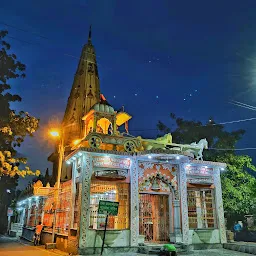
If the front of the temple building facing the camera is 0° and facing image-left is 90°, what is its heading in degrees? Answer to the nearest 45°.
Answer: approximately 315°

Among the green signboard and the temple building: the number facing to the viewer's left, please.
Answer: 0

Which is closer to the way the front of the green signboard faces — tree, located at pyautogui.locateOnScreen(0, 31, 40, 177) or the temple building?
the tree

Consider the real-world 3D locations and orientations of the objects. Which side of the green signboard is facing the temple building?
back

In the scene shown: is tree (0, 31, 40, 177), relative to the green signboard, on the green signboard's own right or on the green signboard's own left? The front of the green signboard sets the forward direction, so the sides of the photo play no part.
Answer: on the green signboard's own right

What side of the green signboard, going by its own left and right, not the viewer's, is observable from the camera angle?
front

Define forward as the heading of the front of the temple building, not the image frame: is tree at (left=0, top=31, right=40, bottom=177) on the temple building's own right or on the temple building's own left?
on the temple building's own right
